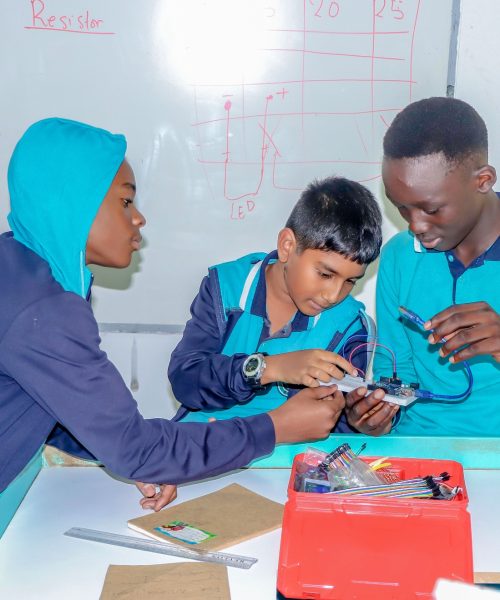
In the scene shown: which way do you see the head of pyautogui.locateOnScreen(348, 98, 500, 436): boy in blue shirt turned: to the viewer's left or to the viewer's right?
to the viewer's left

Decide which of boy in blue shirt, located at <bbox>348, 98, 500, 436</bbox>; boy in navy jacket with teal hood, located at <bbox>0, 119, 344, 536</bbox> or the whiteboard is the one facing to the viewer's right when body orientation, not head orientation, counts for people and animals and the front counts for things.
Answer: boy in navy jacket with teal hood, located at <bbox>0, 119, 344, 536</bbox>

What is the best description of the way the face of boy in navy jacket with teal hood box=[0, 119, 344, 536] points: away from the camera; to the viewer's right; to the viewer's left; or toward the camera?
to the viewer's right

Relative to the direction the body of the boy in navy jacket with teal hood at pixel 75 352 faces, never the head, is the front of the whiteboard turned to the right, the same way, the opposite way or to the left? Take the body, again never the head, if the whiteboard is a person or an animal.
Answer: to the right

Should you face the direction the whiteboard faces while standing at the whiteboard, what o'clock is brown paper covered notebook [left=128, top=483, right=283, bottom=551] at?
The brown paper covered notebook is roughly at 12 o'clock from the whiteboard.

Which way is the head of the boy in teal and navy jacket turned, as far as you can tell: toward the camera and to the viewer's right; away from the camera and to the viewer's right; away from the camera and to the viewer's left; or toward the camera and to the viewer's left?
toward the camera and to the viewer's right

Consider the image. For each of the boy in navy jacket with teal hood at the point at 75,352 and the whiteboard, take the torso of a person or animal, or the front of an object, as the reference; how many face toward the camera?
1

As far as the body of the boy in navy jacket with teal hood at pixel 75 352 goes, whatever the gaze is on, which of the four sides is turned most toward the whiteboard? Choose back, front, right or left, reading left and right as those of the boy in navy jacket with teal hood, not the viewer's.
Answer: left

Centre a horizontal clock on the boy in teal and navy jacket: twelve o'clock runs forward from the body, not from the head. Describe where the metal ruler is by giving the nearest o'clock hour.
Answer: The metal ruler is roughly at 2 o'clock from the boy in teal and navy jacket.

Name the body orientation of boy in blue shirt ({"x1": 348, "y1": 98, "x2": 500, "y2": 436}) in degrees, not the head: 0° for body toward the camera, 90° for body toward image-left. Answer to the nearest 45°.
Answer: approximately 45°

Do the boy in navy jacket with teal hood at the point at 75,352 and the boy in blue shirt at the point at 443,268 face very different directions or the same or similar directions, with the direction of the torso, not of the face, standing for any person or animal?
very different directions

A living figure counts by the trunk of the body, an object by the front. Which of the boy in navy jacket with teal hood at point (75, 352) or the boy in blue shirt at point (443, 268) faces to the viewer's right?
the boy in navy jacket with teal hood at point (75, 352)

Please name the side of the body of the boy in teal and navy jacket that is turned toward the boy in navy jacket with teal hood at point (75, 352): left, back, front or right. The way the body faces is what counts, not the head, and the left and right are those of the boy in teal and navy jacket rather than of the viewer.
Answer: right

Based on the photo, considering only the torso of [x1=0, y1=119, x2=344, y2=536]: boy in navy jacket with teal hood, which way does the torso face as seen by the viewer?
to the viewer's right
